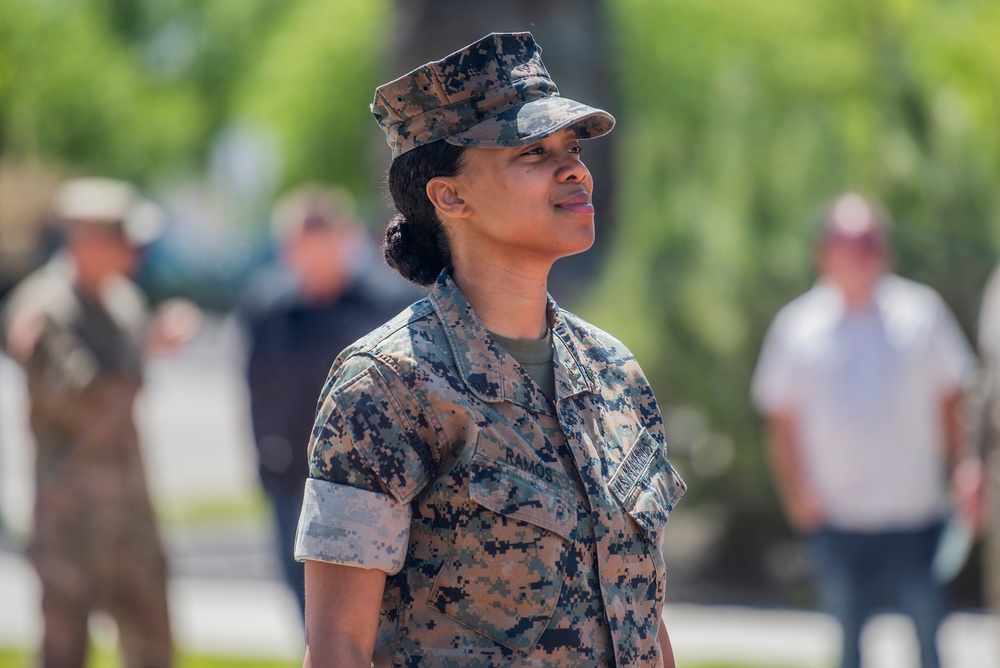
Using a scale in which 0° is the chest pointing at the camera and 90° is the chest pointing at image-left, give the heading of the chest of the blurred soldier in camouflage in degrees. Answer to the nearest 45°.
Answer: approximately 315°

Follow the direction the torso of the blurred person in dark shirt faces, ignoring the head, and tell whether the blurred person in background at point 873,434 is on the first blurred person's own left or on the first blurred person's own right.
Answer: on the first blurred person's own left

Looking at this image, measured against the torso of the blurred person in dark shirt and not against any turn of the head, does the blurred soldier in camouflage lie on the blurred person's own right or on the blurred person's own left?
on the blurred person's own right

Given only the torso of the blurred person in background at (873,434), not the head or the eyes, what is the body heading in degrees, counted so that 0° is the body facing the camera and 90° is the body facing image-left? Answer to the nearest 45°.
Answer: approximately 0°

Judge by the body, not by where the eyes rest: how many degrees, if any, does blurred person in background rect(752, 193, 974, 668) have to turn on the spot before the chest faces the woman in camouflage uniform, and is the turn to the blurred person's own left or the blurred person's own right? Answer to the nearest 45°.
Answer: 0° — they already face them

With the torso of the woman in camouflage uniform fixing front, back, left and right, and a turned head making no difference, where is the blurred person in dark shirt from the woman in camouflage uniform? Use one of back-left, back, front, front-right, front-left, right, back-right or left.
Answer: back-left

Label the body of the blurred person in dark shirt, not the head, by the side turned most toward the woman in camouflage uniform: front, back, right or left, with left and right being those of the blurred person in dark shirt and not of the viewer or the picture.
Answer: front

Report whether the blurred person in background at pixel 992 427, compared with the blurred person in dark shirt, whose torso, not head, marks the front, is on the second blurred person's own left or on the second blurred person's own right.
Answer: on the second blurred person's own left

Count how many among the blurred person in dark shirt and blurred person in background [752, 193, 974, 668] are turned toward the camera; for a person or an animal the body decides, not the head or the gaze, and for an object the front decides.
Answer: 2

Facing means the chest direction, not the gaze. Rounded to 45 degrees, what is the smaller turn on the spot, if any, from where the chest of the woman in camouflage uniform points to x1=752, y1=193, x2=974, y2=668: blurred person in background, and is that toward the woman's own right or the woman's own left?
approximately 90° to the woman's own left
